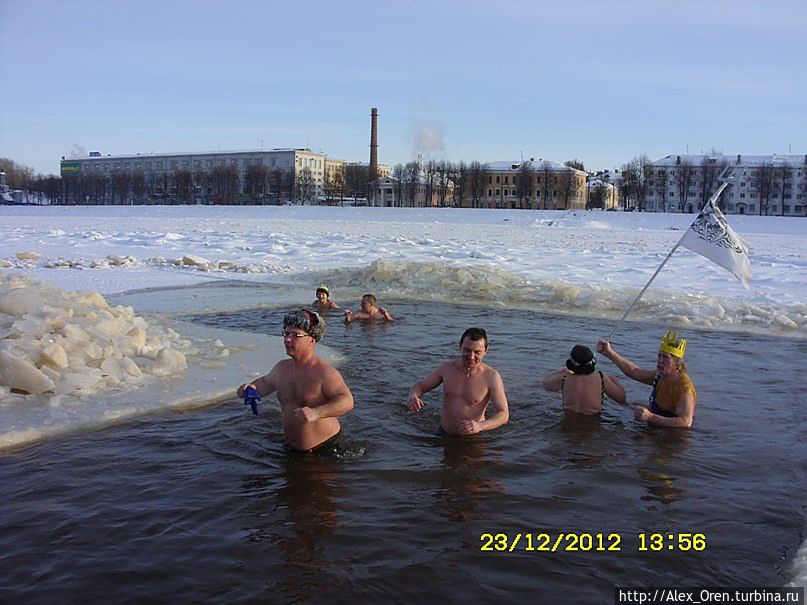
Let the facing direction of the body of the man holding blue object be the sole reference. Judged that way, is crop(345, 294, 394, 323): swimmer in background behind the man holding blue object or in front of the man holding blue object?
behind

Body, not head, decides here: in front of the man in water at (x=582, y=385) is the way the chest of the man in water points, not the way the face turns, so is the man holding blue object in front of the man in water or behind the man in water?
behind

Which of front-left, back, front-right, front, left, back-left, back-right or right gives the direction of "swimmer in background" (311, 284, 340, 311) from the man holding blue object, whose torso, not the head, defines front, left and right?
back-right

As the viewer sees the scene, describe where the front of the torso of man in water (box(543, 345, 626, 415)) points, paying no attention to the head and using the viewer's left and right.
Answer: facing away from the viewer

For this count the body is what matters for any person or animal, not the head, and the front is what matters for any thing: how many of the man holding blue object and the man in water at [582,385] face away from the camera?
1

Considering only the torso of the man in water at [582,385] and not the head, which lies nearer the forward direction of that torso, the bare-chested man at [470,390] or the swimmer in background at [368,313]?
the swimmer in background

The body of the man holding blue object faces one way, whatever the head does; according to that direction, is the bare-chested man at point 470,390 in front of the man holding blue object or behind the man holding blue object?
behind

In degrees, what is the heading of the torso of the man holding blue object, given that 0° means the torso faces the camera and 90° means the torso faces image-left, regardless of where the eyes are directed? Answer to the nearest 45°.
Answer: approximately 45°

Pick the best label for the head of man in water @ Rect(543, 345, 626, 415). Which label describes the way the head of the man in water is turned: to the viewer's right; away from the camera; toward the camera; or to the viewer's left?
away from the camera

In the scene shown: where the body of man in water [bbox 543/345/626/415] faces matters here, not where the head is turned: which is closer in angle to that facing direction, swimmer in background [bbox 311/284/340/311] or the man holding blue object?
the swimmer in background

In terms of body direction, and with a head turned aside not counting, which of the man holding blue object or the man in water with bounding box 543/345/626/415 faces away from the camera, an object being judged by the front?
the man in water
